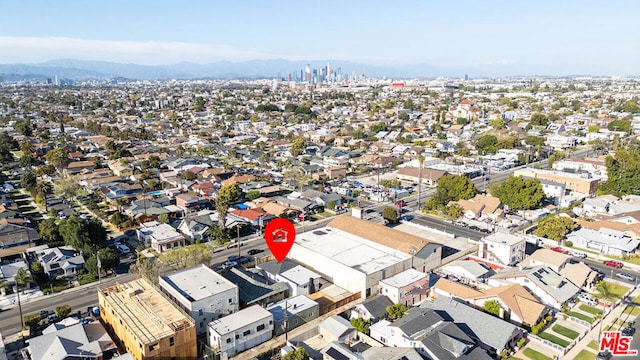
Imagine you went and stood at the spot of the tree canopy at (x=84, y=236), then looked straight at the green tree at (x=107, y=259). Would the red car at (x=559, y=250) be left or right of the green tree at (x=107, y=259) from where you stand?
left
